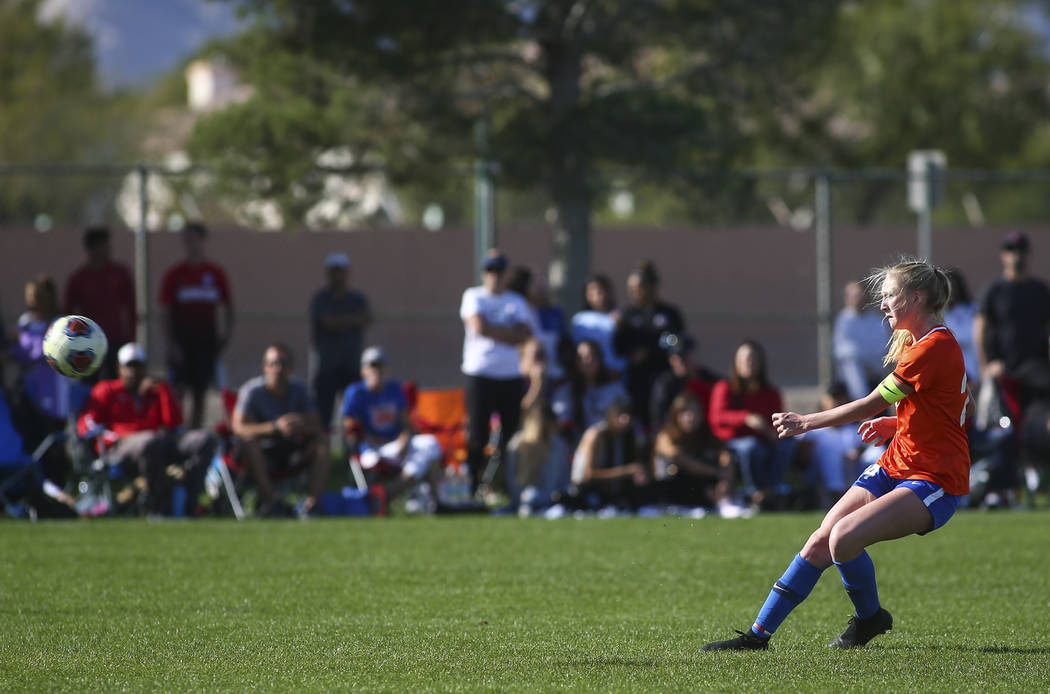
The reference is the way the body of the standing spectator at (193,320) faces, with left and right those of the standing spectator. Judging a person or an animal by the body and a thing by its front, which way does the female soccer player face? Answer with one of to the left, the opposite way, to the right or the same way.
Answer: to the right

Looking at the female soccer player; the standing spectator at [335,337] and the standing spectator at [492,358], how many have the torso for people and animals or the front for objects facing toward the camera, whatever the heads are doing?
2

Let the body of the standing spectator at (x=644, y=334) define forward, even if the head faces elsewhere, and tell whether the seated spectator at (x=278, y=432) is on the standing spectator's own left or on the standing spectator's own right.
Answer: on the standing spectator's own right

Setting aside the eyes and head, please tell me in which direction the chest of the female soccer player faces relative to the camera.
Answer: to the viewer's left

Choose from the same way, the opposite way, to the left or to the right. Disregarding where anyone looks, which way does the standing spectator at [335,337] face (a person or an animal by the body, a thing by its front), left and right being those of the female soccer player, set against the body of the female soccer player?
to the left

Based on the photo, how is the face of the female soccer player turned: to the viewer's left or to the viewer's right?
to the viewer's left

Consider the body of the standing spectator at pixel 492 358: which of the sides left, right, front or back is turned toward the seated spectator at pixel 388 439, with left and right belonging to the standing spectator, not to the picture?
right

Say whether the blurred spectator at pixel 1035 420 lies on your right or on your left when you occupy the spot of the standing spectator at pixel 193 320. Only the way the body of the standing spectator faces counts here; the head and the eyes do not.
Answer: on your left

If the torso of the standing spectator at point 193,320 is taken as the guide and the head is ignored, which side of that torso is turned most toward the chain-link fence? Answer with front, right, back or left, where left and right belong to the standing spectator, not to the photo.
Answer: back
